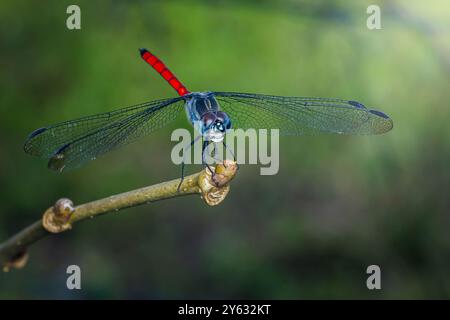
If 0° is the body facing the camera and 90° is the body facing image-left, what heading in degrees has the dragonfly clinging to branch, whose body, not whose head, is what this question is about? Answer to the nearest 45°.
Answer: approximately 315°
